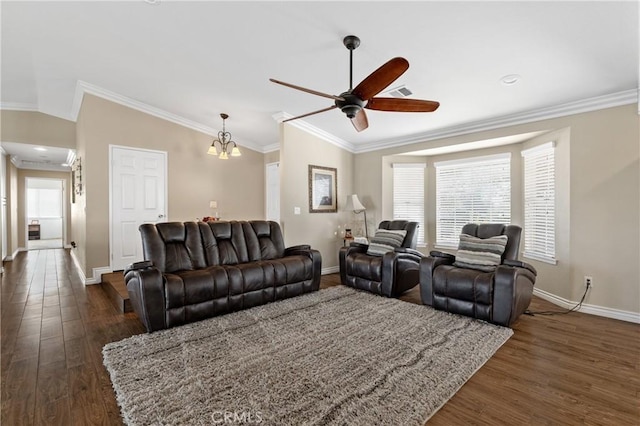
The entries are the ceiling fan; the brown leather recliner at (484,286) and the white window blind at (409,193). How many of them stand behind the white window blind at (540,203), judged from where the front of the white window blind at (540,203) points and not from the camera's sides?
0

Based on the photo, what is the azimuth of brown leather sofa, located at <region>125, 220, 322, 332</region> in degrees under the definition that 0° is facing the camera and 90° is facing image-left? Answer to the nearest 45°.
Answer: approximately 315°

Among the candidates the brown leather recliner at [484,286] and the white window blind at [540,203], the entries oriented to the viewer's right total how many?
0

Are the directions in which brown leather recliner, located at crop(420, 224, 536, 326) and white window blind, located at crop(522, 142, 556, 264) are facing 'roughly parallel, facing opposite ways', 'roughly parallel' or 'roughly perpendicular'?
roughly parallel

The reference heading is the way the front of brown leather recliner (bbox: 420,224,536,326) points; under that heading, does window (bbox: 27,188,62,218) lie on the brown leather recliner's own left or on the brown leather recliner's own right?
on the brown leather recliner's own right

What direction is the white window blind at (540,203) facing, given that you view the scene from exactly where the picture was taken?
facing the viewer and to the left of the viewer

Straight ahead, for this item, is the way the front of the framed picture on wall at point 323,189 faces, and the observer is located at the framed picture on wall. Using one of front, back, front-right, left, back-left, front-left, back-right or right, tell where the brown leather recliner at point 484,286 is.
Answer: front

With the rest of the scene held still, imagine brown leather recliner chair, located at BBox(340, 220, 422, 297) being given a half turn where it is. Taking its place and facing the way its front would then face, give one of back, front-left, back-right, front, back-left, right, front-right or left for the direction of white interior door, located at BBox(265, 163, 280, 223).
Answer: left

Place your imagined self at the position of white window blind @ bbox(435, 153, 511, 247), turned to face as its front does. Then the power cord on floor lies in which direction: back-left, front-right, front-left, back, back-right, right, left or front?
left

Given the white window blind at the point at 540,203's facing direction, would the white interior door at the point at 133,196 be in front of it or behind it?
in front

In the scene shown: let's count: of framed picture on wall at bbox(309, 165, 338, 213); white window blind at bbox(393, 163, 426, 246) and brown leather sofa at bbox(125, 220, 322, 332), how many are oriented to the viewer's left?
0

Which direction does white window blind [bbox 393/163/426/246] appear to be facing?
toward the camera

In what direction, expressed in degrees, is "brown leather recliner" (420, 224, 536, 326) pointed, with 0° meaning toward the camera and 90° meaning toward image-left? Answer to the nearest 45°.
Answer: approximately 45°

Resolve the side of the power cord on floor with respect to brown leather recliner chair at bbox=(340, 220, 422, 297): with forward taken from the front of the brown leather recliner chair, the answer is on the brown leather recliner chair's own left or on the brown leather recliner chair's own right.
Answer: on the brown leather recliner chair's own left

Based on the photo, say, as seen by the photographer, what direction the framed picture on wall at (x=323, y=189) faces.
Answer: facing the viewer and to the right of the viewer

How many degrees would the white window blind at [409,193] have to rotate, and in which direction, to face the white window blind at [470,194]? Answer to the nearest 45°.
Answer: approximately 90° to its left

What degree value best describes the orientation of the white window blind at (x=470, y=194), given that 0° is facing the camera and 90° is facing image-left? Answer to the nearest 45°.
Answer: approximately 45°

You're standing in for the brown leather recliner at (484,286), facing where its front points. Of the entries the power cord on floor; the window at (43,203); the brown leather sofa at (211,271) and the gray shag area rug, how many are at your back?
1
